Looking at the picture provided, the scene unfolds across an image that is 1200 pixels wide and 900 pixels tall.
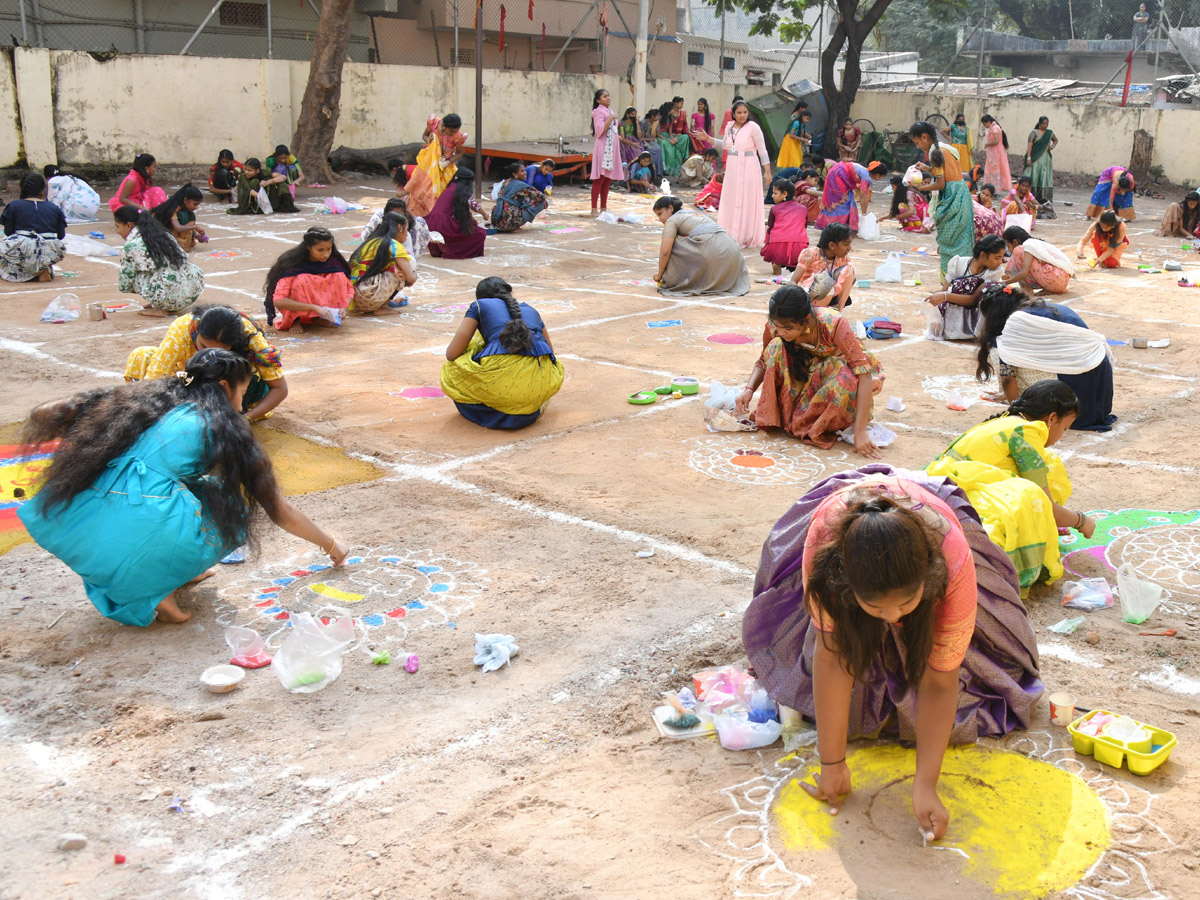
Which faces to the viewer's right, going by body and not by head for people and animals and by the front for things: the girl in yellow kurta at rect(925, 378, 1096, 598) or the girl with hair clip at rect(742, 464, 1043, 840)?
the girl in yellow kurta

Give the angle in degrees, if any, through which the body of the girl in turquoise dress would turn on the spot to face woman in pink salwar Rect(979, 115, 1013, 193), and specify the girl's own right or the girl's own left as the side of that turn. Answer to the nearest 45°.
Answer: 0° — they already face them

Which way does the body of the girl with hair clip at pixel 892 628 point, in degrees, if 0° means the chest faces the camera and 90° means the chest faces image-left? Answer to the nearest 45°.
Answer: approximately 0°

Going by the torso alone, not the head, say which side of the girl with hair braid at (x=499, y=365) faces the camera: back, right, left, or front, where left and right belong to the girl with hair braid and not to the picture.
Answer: back

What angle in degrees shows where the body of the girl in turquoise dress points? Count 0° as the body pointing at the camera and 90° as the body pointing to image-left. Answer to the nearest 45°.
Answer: approximately 225°

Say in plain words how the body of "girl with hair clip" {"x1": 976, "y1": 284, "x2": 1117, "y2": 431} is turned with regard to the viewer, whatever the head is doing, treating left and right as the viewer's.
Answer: facing to the left of the viewer

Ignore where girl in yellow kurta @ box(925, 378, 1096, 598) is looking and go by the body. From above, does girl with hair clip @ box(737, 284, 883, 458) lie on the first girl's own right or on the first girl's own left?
on the first girl's own left

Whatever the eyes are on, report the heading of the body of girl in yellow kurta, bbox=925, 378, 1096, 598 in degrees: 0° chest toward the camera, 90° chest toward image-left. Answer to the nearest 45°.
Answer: approximately 270°

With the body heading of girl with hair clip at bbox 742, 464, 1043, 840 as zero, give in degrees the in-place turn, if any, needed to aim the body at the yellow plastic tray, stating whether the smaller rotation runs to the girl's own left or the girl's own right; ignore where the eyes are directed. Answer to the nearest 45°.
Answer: approximately 135° to the girl's own left
